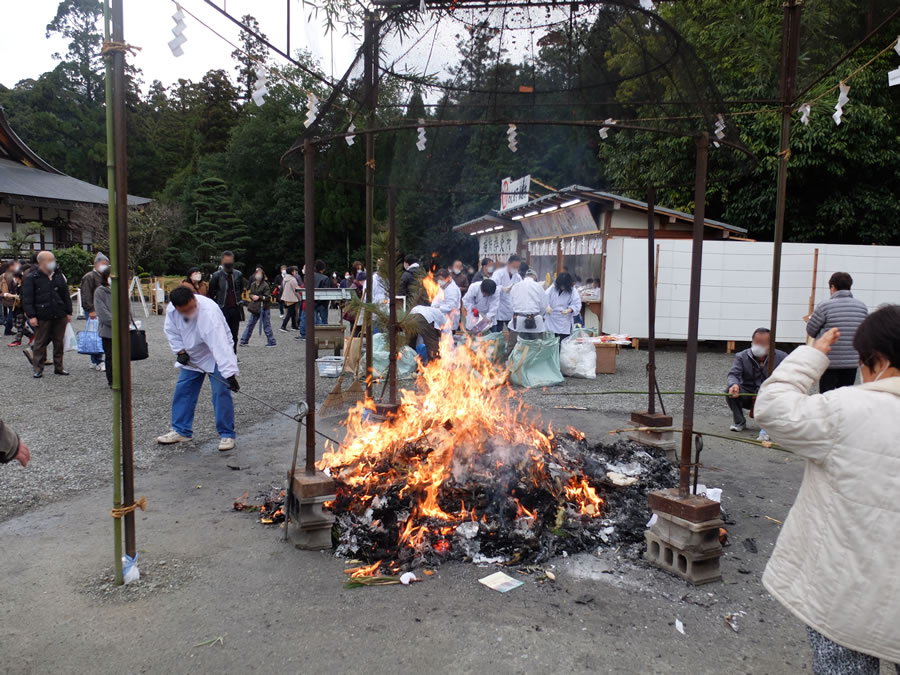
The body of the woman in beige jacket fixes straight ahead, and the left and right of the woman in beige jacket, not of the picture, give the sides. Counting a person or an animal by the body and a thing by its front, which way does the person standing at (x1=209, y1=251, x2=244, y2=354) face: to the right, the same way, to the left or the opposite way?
the opposite way

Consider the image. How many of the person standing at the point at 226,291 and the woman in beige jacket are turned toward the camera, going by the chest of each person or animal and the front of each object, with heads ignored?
1

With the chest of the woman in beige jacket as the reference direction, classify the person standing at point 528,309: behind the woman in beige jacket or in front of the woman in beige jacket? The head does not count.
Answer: in front

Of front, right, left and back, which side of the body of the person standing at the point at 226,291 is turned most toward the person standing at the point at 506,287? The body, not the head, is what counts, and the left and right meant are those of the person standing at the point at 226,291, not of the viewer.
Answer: left

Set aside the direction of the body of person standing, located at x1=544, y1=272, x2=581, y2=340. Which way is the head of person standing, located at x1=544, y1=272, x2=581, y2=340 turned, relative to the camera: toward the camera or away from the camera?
toward the camera

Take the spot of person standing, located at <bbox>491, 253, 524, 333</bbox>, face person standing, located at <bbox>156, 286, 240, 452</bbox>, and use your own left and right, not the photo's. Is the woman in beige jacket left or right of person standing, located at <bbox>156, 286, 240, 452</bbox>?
left

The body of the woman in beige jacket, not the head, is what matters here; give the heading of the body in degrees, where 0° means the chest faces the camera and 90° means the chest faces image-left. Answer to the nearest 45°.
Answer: approximately 135°

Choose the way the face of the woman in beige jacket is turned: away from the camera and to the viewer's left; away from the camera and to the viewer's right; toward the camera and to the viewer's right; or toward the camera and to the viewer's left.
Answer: away from the camera and to the viewer's left

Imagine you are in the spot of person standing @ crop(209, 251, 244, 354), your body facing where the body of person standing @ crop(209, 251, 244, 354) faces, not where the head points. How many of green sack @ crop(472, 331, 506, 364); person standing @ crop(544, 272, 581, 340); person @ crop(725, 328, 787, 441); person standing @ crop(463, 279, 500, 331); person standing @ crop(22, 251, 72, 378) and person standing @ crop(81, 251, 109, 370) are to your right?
2

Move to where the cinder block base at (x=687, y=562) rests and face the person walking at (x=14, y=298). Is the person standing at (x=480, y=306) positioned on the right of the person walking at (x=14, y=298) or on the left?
right

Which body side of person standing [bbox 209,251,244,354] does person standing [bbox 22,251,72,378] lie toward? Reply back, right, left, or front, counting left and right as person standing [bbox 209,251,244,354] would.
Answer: right

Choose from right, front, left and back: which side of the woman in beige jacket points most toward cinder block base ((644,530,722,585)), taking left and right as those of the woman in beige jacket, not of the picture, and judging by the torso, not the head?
front

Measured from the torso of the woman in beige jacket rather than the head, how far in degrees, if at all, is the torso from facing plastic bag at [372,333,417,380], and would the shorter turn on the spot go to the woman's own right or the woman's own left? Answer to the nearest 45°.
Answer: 0° — they already face it

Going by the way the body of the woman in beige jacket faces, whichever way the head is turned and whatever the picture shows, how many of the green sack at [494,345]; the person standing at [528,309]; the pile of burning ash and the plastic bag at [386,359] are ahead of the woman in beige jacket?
4

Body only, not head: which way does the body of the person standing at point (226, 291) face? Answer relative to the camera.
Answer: toward the camera

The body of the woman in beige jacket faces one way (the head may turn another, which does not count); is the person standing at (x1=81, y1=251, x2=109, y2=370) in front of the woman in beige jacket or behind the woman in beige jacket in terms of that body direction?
in front

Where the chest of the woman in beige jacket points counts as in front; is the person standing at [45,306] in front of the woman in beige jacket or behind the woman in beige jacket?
in front

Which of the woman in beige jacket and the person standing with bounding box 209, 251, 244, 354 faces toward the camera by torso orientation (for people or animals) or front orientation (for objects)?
the person standing
